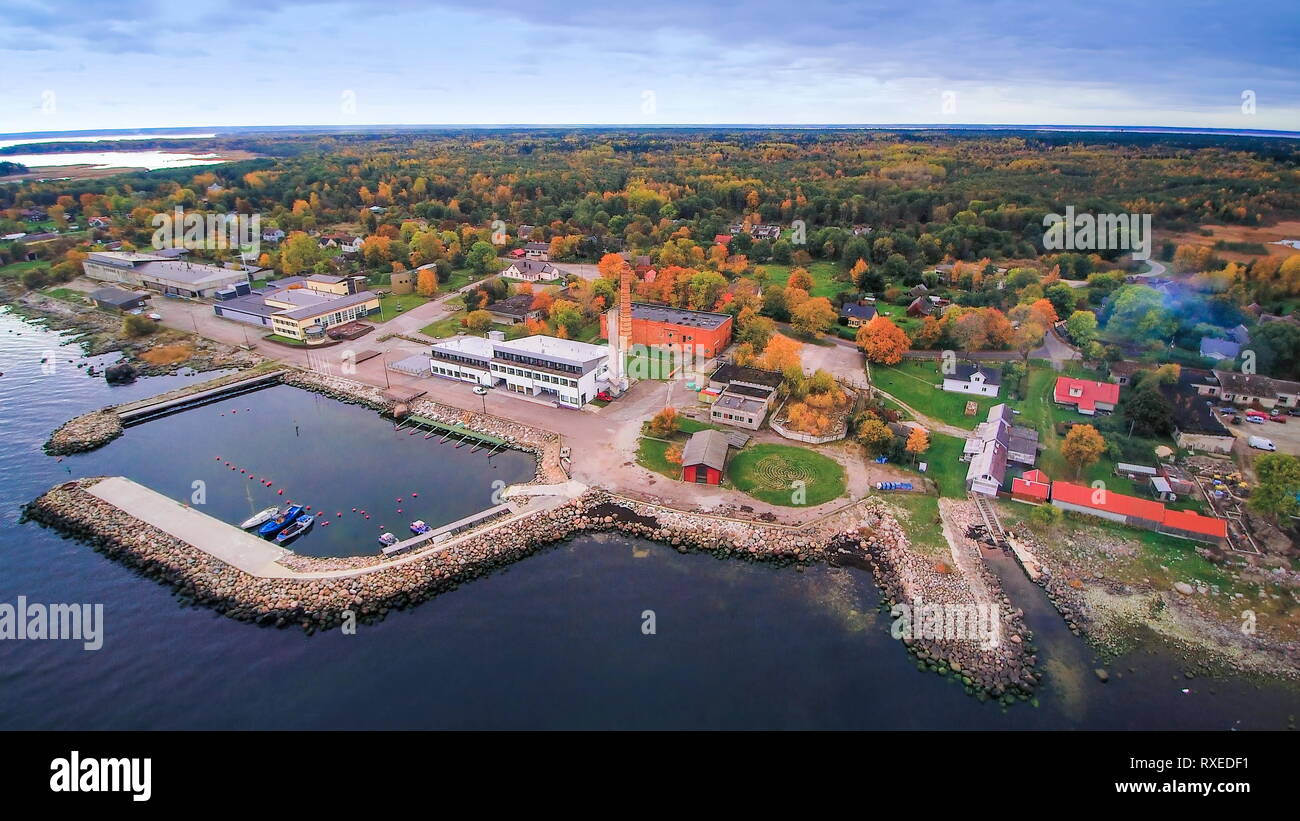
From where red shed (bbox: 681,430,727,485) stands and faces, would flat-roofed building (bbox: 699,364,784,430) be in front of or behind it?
behind

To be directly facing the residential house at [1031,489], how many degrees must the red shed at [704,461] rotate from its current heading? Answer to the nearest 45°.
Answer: approximately 90° to its left

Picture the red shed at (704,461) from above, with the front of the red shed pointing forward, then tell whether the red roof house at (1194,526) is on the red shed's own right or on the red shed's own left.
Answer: on the red shed's own left

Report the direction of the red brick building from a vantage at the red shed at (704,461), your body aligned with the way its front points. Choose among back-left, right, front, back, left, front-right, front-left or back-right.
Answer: back

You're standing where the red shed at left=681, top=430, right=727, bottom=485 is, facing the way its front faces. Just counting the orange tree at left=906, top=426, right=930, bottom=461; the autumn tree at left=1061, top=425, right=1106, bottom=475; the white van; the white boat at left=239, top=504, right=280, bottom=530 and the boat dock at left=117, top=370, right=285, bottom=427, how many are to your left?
3

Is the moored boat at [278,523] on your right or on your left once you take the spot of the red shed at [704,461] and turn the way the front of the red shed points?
on your right

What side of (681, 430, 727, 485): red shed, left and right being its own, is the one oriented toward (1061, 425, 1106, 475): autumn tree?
left

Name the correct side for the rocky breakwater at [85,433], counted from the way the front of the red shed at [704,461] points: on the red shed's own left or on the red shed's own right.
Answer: on the red shed's own right

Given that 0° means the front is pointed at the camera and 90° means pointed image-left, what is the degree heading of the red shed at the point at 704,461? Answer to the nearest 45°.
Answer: approximately 0°
